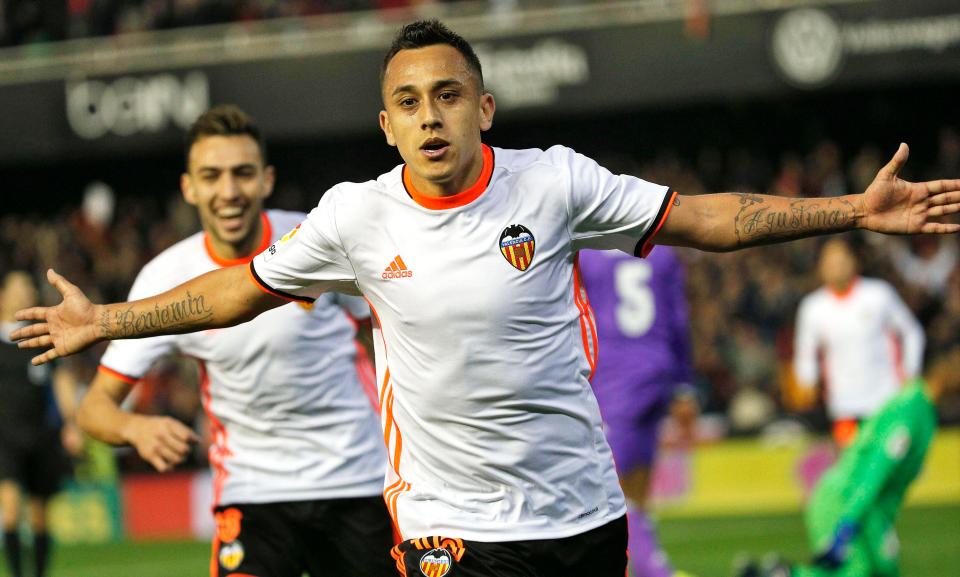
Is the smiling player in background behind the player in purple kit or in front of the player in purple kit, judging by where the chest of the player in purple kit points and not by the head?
behind

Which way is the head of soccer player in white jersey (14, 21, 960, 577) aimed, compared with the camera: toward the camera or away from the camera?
toward the camera

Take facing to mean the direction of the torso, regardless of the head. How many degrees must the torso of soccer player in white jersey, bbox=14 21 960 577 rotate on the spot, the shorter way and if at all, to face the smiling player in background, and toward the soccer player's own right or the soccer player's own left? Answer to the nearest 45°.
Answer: approximately 135° to the soccer player's own right

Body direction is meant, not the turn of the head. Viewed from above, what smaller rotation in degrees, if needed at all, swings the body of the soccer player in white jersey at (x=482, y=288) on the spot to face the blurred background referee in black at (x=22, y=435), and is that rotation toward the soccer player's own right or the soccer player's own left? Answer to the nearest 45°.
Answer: approximately 135° to the soccer player's own right

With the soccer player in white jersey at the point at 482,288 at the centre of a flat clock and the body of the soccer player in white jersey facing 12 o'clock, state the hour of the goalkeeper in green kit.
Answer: The goalkeeper in green kit is roughly at 7 o'clock from the soccer player in white jersey.

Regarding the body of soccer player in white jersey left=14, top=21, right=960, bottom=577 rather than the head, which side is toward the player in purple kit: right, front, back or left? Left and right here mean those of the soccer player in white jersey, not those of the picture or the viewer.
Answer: back

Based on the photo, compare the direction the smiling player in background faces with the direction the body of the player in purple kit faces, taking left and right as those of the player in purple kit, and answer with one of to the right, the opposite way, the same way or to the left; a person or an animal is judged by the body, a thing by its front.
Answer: the opposite way

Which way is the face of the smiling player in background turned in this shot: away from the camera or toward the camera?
toward the camera

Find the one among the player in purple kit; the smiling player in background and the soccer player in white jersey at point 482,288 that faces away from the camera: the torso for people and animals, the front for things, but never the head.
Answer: the player in purple kit

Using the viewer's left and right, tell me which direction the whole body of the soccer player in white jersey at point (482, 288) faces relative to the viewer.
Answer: facing the viewer

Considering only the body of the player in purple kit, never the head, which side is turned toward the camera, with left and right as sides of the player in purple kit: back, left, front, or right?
back

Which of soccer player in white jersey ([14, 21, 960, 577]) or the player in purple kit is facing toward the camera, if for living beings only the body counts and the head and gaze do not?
the soccer player in white jersey

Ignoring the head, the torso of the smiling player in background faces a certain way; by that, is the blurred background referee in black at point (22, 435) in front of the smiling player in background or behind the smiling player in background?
behind

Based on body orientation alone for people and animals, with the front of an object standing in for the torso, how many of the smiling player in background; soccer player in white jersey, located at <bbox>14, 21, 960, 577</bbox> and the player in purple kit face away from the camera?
1
